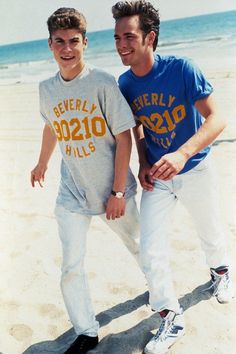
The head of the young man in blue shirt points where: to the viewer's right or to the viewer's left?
to the viewer's left

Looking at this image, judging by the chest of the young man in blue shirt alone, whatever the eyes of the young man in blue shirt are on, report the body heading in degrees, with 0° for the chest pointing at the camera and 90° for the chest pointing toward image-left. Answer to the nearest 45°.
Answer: approximately 45°
